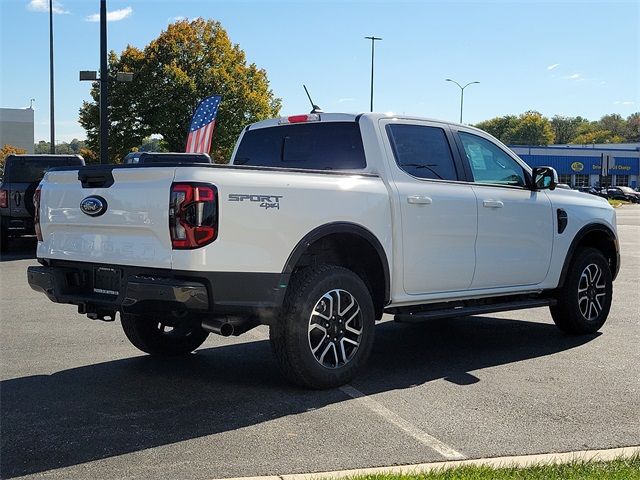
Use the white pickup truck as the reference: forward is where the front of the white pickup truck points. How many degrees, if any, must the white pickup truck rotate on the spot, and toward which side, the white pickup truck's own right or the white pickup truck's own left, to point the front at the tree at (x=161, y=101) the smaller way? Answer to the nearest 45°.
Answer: approximately 45° to the white pickup truck's own left

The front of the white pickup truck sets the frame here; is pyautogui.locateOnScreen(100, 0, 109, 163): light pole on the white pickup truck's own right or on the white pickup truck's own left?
on the white pickup truck's own left

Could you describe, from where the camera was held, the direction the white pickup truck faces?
facing away from the viewer and to the right of the viewer

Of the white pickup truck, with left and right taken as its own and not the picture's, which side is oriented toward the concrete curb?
right

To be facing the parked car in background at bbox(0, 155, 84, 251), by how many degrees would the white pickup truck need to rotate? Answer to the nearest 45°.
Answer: approximately 90° to its left

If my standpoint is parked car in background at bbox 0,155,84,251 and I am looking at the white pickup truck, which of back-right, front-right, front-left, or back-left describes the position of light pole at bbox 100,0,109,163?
back-left

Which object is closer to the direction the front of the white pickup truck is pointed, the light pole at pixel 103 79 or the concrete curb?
the light pole
